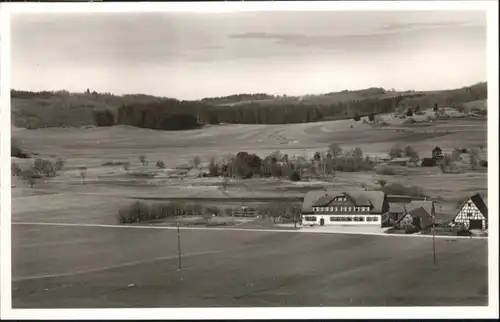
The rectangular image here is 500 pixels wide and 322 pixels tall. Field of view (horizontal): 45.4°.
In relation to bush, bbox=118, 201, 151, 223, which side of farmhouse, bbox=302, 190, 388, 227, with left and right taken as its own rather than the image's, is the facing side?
right

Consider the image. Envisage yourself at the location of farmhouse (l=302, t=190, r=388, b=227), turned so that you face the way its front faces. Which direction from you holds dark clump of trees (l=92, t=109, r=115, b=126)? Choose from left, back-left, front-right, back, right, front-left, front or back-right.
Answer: right

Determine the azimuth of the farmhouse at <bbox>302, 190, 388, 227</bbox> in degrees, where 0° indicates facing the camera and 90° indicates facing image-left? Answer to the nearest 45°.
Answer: approximately 0°
